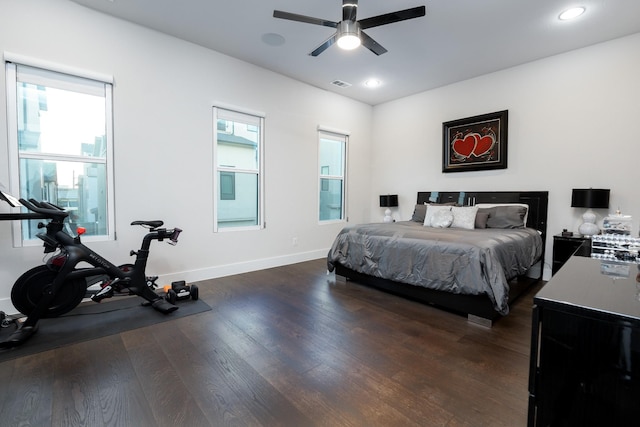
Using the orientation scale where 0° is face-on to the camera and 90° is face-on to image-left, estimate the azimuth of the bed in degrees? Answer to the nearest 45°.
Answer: approximately 45°

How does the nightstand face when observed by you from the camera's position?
facing the viewer

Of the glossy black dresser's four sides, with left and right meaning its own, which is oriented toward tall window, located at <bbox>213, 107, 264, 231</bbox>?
front

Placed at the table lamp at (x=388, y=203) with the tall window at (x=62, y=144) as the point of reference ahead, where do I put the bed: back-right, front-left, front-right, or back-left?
front-left

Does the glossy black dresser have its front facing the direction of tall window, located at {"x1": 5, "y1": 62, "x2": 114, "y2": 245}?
yes

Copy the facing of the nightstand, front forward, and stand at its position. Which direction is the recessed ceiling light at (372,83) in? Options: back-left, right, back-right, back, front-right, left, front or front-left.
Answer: right

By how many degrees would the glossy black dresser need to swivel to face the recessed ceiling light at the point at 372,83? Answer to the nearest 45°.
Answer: approximately 45° to its right

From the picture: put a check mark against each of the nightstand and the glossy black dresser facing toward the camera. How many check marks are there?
1

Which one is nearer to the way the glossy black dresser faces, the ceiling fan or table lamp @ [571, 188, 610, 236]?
the ceiling fan

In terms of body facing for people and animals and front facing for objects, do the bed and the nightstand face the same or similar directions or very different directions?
same or similar directions

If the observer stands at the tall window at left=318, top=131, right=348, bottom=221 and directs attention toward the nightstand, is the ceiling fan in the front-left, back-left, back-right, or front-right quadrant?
front-right

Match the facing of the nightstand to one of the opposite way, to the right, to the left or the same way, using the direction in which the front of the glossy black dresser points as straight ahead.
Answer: to the left

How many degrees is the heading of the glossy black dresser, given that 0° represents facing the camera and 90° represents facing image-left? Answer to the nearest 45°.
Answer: approximately 90°

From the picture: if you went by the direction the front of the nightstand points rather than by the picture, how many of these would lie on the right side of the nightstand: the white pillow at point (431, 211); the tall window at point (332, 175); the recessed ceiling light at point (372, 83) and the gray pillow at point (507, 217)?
4
